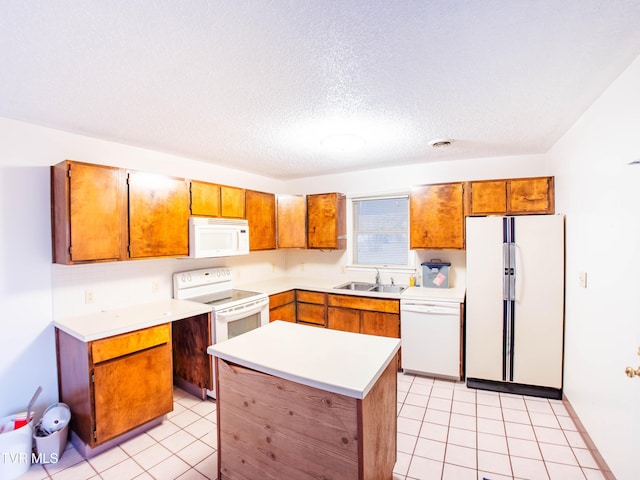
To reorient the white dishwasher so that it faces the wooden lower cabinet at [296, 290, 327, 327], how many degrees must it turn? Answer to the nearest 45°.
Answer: approximately 90° to its right

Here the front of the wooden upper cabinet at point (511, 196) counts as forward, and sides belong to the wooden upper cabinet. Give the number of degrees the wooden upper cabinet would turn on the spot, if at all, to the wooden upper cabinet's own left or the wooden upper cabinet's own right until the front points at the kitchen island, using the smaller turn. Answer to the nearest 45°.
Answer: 0° — it already faces it

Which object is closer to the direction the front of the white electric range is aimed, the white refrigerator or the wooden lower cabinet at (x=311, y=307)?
the white refrigerator

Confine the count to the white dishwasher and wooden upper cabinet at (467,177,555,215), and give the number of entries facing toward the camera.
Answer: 2

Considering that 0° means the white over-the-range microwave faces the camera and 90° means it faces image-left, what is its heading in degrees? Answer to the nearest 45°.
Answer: approximately 315°

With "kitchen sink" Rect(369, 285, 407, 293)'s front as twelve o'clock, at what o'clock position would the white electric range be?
The white electric range is roughly at 2 o'clock from the kitchen sink.

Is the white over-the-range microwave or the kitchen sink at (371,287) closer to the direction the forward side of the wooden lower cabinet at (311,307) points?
the white over-the-range microwave

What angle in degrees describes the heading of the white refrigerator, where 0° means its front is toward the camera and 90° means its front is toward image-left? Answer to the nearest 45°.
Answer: approximately 0°

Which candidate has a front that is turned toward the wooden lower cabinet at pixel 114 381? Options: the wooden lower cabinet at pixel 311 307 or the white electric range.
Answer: the wooden lower cabinet at pixel 311 307
